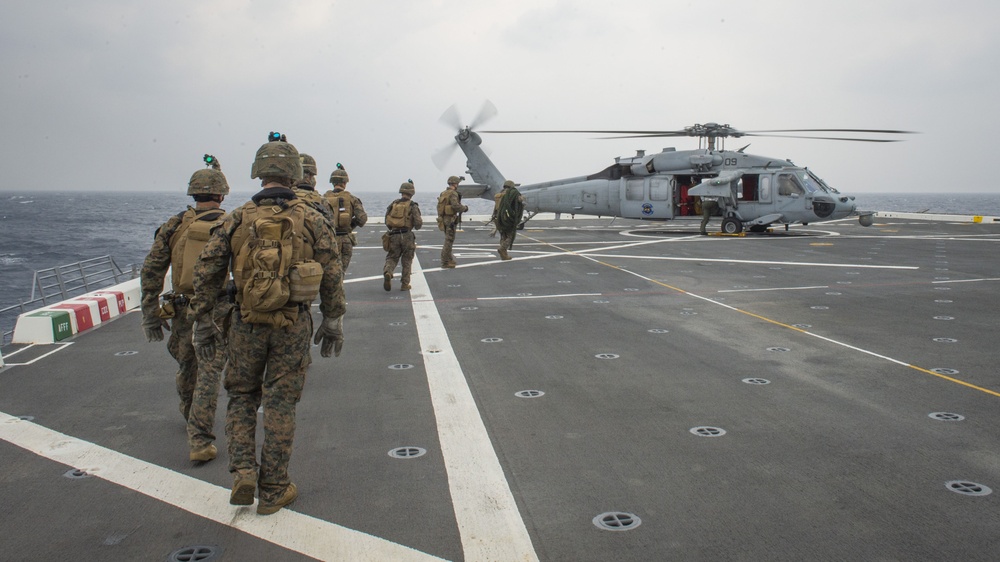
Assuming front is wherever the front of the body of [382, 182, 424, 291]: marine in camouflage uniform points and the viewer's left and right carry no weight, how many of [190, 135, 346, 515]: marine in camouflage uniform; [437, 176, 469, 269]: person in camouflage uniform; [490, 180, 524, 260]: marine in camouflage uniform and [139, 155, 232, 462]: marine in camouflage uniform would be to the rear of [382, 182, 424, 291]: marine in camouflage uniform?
2

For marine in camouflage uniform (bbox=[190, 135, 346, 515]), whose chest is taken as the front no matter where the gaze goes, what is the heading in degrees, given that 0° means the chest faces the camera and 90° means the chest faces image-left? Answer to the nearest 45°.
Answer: approximately 180°

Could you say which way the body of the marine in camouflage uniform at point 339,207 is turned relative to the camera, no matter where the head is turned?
away from the camera

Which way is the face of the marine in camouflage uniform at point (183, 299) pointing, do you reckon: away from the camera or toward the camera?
away from the camera

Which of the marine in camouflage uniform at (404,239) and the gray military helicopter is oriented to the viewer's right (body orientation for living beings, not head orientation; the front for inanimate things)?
the gray military helicopter

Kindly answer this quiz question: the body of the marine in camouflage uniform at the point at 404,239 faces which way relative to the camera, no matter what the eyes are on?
away from the camera

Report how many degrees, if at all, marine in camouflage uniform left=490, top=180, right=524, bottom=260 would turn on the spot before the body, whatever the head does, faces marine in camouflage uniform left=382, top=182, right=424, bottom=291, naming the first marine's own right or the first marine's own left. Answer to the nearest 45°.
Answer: approximately 180°

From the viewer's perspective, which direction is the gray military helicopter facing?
to the viewer's right

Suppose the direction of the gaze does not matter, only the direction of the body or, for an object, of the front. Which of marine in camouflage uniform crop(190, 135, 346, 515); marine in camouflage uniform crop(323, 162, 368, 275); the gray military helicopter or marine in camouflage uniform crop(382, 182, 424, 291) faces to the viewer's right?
the gray military helicopter

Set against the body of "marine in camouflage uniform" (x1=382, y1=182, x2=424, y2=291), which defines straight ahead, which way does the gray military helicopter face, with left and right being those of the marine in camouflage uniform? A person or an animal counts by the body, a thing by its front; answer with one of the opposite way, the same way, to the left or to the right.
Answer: to the right

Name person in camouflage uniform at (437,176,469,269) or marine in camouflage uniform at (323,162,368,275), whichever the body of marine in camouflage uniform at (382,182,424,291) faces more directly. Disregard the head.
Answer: the person in camouflage uniform

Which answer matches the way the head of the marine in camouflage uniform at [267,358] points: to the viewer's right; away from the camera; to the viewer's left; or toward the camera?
away from the camera

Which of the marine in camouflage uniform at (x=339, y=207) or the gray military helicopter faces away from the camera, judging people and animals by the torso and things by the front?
the marine in camouflage uniform
